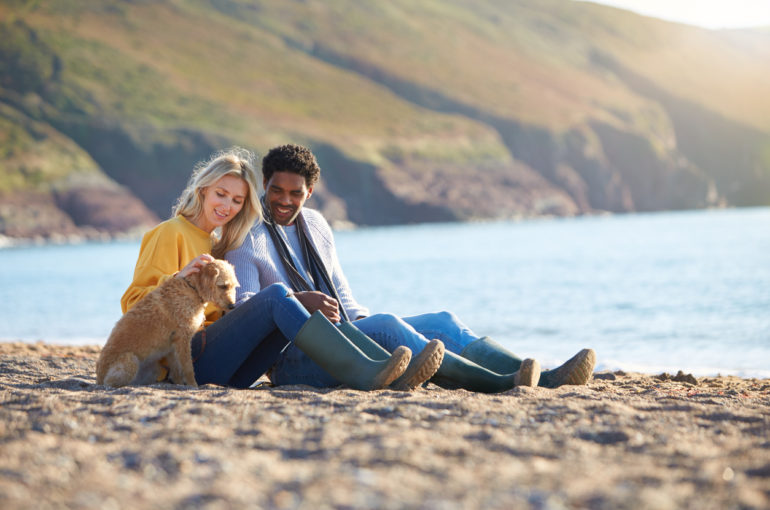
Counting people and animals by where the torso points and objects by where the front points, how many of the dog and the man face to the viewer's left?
0

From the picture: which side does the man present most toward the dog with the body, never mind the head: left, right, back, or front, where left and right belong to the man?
right

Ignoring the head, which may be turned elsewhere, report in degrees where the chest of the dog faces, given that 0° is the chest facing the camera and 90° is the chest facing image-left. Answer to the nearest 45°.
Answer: approximately 270°

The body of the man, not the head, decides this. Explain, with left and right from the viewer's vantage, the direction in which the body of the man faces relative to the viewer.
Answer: facing the viewer and to the right of the viewer
